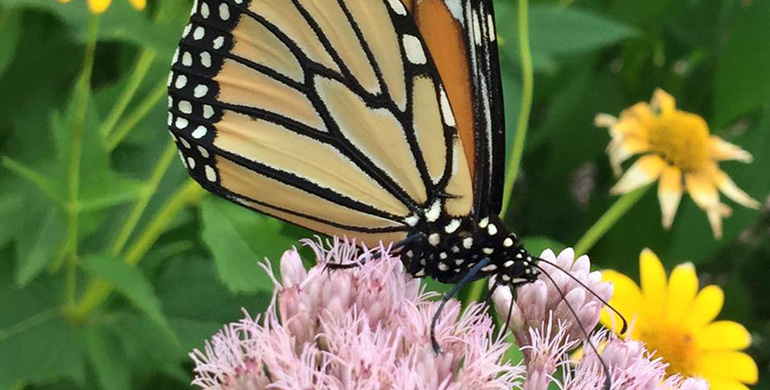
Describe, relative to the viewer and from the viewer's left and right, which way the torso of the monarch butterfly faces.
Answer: facing to the right of the viewer
